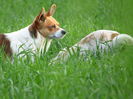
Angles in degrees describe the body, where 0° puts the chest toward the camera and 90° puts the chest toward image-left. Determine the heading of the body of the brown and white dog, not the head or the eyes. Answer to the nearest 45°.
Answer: approximately 270°

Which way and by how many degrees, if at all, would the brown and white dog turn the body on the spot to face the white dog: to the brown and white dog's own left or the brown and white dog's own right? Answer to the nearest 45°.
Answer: approximately 45° to the brown and white dog's own right
